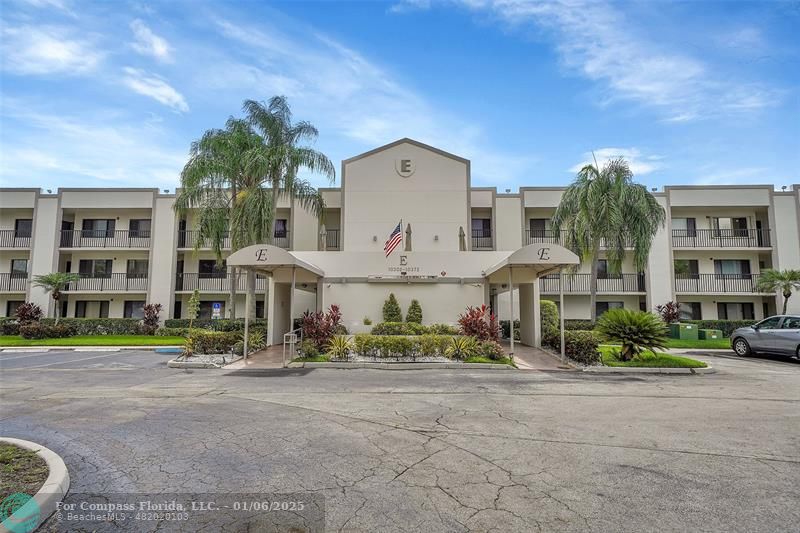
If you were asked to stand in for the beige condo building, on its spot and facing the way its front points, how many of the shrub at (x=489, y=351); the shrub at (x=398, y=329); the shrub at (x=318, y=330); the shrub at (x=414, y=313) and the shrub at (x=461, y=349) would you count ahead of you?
5

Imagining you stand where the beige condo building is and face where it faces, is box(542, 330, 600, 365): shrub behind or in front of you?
in front

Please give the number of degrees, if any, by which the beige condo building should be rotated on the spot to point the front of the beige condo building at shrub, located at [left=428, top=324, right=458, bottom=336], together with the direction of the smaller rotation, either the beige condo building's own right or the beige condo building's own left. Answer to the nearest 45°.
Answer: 0° — it already faces it

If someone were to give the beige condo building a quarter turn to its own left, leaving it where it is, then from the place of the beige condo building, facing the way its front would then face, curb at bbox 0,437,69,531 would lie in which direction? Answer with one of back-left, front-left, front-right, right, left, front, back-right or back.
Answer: right

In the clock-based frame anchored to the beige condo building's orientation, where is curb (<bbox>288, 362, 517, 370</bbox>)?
The curb is roughly at 12 o'clock from the beige condo building.

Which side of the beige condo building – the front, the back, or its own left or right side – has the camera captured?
front

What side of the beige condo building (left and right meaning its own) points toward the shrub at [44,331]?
right

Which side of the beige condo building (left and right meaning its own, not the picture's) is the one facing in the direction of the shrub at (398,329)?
front

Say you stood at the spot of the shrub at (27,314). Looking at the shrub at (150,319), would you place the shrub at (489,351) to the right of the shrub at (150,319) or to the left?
right

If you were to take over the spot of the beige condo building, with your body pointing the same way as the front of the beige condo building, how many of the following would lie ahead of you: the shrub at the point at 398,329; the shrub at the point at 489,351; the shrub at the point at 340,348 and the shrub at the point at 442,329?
4

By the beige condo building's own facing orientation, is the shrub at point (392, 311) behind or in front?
in front

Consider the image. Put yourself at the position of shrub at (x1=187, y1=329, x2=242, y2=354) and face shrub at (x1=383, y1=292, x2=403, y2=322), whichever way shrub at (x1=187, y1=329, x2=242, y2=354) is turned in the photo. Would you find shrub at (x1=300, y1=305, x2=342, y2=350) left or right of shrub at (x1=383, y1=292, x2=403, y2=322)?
right

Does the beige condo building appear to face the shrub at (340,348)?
yes

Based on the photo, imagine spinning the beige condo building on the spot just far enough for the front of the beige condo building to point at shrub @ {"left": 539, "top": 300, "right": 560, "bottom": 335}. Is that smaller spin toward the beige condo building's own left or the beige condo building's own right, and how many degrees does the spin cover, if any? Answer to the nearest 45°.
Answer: approximately 45° to the beige condo building's own left
